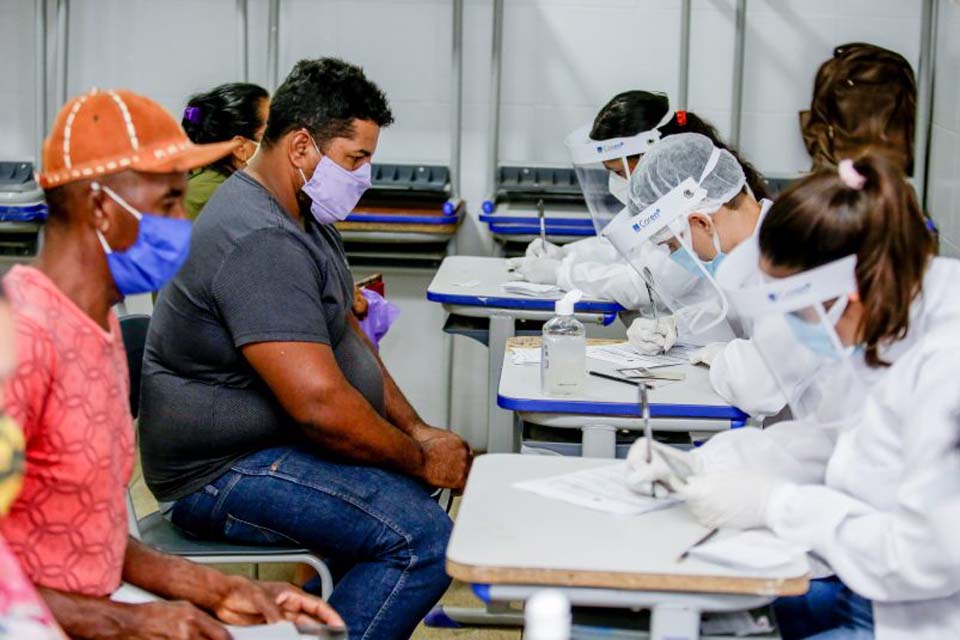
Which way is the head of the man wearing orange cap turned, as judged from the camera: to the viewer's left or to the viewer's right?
to the viewer's right

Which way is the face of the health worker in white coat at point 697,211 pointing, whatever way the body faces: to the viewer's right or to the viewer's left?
to the viewer's left

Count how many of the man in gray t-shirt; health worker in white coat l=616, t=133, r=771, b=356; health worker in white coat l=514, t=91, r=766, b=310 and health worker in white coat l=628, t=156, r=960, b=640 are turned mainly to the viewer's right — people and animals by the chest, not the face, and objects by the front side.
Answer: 1

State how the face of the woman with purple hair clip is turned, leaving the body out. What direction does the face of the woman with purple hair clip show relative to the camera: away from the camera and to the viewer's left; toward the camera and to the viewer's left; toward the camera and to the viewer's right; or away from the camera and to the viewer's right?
away from the camera and to the viewer's right

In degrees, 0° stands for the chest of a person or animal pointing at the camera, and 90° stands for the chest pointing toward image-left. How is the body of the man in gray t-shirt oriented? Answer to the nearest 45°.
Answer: approximately 270°

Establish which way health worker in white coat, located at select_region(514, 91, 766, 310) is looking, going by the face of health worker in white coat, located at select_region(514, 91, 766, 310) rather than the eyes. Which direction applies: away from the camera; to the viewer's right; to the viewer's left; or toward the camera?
to the viewer's left

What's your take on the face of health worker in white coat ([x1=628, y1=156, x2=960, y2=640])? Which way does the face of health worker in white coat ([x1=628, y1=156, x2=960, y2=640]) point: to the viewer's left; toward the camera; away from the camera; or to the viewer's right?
to the viewer's left

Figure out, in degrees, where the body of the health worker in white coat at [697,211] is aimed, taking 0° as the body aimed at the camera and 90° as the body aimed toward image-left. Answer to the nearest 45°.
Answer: approximately 90°

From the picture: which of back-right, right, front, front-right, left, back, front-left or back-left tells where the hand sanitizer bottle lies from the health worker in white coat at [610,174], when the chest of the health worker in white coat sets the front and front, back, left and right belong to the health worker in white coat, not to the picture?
left

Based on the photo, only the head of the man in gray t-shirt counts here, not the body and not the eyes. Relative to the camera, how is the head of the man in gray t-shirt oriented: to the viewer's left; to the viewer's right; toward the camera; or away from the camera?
to the viewer's right

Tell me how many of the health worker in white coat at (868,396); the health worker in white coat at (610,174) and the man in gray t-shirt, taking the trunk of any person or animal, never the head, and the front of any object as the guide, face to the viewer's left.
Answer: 2

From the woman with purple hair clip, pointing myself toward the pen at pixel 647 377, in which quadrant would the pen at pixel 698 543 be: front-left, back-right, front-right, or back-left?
front-right

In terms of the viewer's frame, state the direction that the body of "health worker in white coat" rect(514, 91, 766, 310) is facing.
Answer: to the viewer's left

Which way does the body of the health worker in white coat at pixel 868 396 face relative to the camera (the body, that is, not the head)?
to the viewer's left

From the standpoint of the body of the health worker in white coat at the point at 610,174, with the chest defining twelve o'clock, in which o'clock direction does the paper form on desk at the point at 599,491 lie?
The paper form on desk is roughly at 9 o'clock from the health worker in white coat.
